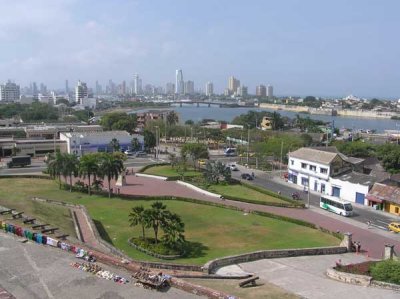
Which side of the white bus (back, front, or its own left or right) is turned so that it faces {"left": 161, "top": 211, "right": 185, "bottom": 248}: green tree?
right

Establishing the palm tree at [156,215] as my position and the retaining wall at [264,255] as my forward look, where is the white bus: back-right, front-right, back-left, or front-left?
front-left

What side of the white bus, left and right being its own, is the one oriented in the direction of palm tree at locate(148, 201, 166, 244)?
right

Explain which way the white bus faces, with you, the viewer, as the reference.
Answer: facing the viewer and to the right of the viewer

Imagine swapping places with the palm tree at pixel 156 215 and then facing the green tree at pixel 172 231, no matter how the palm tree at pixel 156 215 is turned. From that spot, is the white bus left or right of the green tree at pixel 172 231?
left
